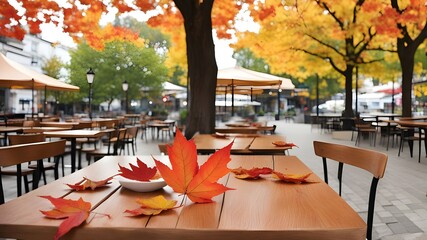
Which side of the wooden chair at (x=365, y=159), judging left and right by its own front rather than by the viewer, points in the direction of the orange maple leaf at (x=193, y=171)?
front

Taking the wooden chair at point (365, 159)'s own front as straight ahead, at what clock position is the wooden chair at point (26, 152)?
the wooden chair at point (26, 152) is roughly at 1 o'clock from the wooden chair at point (365, 159).

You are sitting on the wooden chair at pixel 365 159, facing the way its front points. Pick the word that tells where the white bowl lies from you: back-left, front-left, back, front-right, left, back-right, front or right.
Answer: front

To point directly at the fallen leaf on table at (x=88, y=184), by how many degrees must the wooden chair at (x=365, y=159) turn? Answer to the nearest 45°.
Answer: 0° — it already faces it

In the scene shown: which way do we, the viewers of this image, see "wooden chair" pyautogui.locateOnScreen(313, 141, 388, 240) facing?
facing the viewer and to the left of the viewer

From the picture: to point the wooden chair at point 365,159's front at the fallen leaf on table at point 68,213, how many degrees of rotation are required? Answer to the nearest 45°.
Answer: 0° — it already faces it

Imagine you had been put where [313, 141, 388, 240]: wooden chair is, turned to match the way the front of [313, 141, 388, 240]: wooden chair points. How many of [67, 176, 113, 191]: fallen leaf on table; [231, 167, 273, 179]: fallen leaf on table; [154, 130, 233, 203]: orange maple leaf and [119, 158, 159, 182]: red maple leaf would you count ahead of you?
4

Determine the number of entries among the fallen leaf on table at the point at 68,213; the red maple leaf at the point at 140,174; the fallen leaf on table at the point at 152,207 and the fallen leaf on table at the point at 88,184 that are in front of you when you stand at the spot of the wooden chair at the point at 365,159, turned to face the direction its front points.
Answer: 4

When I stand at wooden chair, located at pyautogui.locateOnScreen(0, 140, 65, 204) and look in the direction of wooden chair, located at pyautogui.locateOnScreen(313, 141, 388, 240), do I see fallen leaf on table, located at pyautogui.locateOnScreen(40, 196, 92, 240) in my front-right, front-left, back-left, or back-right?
front-right

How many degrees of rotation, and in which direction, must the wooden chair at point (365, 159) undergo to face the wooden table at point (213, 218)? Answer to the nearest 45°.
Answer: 0° — it already faces it

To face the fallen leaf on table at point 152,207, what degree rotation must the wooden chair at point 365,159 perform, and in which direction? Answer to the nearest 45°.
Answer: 0° — it already faces it

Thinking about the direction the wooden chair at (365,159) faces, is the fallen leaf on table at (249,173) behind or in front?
in front

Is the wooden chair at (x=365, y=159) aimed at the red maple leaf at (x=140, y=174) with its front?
yes
